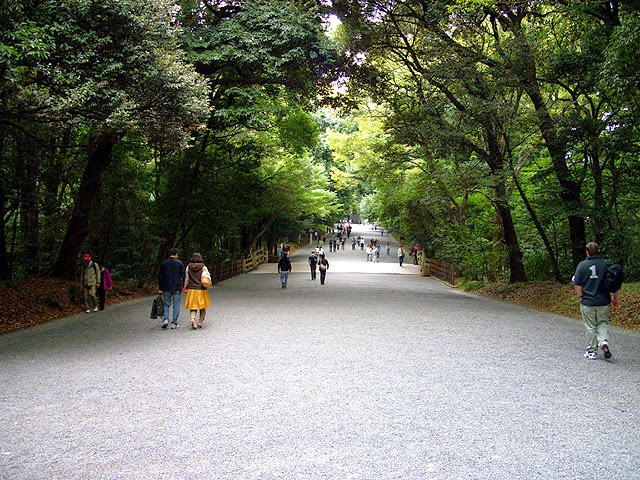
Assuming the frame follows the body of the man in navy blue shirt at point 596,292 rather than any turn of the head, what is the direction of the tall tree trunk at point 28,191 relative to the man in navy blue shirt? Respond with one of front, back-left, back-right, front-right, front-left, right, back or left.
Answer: left

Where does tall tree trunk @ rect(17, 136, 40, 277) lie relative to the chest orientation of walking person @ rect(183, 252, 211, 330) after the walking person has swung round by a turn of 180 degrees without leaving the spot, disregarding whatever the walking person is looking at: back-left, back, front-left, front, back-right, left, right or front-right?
back-right

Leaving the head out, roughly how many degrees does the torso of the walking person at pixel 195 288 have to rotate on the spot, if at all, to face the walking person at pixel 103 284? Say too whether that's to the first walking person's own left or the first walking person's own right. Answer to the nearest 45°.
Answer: approximately 45° to the first walking person's own left

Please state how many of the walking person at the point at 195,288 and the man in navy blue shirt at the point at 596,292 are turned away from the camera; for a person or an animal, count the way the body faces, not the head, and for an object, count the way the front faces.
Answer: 2

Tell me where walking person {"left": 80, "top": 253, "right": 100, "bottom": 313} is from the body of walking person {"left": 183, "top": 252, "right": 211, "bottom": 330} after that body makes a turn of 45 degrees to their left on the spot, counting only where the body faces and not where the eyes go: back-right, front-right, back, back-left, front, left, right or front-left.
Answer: front

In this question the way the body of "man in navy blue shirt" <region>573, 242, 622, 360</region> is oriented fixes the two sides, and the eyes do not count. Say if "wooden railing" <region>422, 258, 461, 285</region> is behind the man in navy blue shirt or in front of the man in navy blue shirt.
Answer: in front

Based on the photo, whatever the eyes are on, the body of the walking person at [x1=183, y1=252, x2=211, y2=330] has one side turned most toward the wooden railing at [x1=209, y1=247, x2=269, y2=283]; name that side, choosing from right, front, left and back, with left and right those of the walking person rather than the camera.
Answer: front

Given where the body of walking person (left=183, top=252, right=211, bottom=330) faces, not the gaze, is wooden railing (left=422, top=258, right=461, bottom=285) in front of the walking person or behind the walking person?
in front

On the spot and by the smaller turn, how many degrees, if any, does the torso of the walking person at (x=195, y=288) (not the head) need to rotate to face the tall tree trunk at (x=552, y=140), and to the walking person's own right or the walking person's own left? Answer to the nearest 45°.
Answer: approximately 90° to the walking person's own right

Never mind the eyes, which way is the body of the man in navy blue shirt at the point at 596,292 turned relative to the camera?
away from the camera

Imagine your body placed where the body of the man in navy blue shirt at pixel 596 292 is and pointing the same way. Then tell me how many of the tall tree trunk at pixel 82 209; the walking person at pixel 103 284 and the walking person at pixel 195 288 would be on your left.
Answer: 3

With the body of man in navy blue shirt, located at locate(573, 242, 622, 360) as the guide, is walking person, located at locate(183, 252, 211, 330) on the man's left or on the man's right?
on the man's left

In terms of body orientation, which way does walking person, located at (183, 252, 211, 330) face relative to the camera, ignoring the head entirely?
away from the camera

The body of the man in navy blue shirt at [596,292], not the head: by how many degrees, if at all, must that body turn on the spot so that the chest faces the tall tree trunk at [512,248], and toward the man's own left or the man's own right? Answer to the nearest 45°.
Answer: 0° — they already face it

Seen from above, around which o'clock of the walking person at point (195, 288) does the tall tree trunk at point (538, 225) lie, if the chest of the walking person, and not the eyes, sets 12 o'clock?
The tall tree trunk is roughly at 2 o'clock from the walking person.
